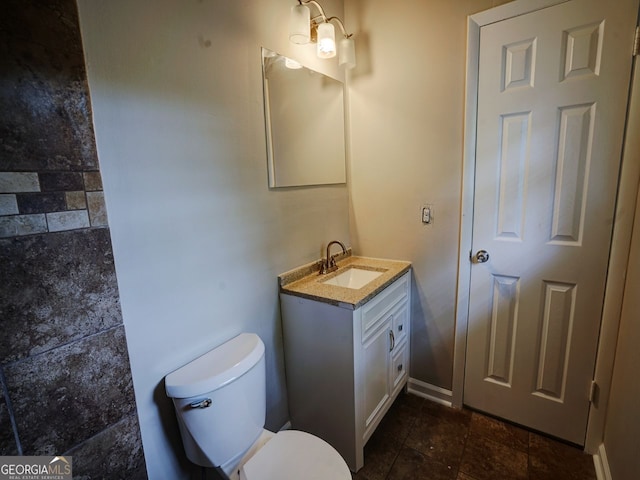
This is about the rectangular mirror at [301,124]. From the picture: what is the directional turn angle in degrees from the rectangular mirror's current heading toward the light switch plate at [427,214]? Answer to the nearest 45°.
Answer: approximately 45° to its left

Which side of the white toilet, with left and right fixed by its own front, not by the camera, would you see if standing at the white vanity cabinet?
left

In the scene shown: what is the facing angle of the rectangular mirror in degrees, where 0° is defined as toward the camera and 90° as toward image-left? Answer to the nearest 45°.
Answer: approximately 315°

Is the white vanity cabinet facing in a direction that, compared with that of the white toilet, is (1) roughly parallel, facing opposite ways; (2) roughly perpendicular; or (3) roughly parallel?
roughly parallel

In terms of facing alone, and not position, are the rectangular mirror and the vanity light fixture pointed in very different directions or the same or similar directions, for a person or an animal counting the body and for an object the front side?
same or similar directions

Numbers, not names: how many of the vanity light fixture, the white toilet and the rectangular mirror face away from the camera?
0

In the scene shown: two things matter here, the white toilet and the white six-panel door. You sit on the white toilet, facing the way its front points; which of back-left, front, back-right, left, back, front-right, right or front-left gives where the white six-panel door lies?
front-left

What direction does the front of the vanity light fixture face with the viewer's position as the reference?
facing the viewer and to the right of the viewer

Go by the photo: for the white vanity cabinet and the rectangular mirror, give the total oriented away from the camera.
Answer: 0

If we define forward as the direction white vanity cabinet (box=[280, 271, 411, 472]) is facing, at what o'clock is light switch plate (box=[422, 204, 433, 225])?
The light switch plate is roughly at 9 o'clock from the white vanity cabinet.
